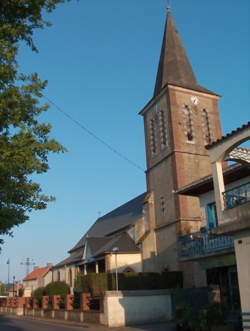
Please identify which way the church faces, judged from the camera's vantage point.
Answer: facing the viewer and to the right of the viewer

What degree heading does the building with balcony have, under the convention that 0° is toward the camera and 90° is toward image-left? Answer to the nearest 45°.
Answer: approximately 45°

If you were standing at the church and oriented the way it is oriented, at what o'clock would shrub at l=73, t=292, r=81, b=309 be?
The shrub is roughly at 3 o'clock from the church.

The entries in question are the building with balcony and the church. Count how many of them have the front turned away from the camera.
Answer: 0

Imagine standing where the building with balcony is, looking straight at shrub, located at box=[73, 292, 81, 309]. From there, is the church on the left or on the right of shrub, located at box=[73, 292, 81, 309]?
right

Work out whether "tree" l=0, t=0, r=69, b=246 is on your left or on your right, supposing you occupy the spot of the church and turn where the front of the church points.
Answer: on your right
